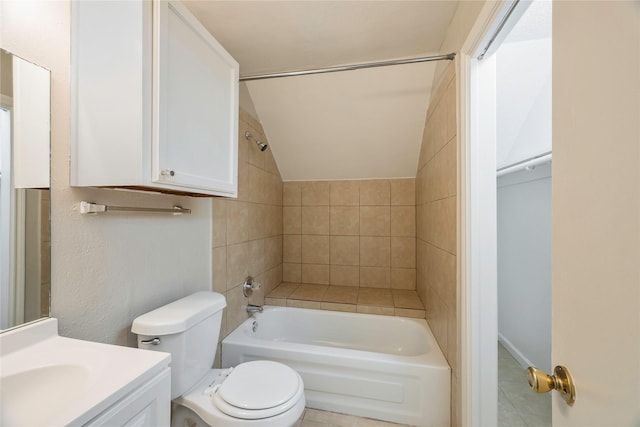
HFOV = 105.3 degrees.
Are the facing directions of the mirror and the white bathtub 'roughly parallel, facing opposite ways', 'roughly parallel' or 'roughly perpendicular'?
roughly perpendicular

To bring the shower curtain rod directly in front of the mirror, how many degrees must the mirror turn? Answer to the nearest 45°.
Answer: approximately 45° to its left

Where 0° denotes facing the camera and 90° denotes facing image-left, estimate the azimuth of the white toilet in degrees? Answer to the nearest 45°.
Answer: approximately 315°

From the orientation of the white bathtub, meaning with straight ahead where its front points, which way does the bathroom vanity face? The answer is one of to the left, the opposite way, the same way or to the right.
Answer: to the left

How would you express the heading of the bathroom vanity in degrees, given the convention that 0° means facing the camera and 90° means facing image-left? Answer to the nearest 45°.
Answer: approximately 315°
